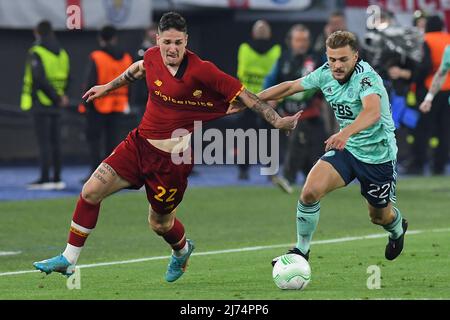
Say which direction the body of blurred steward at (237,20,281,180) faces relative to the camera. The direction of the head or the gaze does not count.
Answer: toward the camera

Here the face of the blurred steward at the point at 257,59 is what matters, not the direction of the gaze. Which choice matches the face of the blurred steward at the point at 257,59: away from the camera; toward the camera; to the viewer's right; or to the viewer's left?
toward the camera

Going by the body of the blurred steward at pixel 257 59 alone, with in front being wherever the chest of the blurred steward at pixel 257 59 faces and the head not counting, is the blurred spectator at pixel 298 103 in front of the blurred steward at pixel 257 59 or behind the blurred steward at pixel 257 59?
in front

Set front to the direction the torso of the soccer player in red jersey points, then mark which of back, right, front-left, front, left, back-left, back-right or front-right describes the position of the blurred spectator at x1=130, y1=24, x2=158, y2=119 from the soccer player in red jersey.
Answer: back

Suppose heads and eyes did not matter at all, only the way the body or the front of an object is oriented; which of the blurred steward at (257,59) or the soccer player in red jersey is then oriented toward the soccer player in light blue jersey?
the blurred steward

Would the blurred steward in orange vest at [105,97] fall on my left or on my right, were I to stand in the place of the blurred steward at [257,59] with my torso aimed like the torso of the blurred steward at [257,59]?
on my right

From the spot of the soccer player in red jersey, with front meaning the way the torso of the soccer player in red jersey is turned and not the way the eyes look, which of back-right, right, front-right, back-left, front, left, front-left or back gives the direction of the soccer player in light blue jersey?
left

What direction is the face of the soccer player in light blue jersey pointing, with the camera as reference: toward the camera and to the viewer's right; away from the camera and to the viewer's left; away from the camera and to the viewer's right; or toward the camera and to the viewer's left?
toward the camera and to the viewer's left

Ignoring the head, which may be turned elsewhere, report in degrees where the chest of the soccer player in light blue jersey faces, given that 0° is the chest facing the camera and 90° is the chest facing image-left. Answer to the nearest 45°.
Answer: approximately 45°

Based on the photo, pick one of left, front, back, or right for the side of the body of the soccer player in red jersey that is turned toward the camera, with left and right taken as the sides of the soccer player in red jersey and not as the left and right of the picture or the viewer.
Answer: front

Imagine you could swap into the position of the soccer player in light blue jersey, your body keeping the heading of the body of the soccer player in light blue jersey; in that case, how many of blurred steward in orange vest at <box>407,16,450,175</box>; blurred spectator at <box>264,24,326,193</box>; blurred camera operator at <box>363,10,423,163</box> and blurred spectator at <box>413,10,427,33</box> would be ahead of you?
0

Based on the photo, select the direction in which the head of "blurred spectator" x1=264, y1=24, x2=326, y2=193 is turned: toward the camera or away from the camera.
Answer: toward the camera

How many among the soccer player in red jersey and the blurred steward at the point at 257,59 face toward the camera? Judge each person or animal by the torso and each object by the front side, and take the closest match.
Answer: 2

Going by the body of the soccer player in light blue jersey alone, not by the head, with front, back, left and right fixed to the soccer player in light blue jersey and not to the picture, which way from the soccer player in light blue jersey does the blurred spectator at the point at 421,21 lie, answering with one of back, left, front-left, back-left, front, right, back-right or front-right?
back-right
